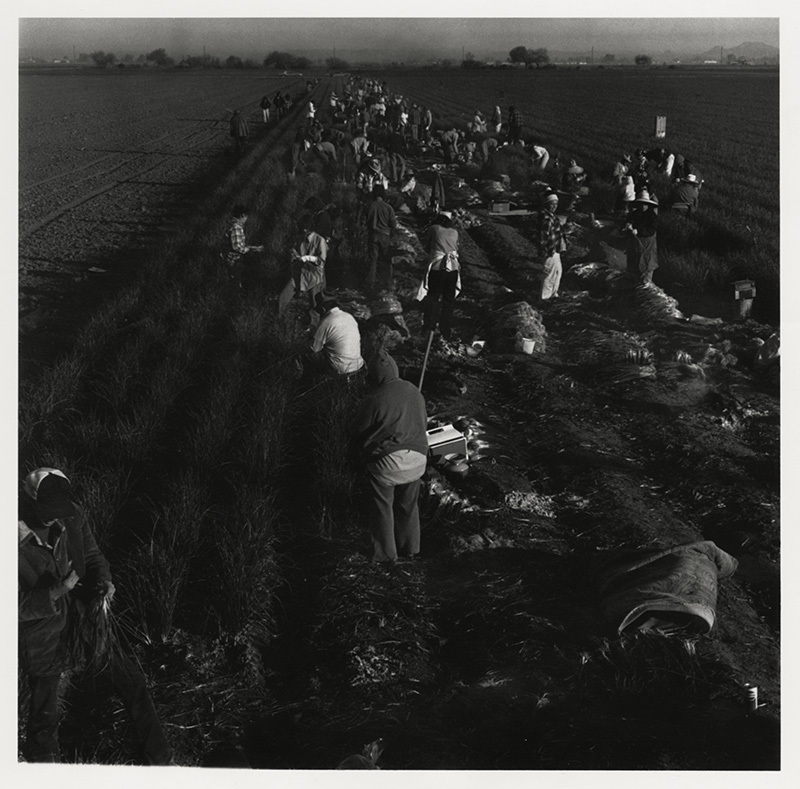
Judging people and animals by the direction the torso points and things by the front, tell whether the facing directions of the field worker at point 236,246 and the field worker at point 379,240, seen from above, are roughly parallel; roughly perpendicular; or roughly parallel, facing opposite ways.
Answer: roughly perpendicular

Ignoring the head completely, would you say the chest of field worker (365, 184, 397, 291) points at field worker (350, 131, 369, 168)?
yes

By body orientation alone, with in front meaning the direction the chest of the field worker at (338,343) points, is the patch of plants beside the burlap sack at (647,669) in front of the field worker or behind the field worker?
behind

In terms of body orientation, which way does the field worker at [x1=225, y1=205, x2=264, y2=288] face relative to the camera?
to the viewer's right

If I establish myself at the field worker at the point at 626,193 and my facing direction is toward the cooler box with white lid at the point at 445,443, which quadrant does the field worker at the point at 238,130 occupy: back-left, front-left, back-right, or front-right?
back-right

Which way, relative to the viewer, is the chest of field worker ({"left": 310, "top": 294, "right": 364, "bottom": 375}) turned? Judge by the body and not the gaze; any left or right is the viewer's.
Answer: facing away from the viewer and to the left of the viewer

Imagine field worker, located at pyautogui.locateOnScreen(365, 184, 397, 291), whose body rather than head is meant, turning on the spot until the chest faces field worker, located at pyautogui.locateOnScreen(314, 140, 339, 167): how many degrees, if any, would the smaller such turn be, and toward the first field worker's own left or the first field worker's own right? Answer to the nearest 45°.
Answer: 0° — they already face them

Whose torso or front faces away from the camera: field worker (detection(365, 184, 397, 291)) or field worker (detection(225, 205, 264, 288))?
field worker (detection(365, 184, 397, 291))

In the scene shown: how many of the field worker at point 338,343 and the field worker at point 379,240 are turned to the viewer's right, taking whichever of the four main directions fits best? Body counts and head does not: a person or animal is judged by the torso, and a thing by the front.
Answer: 0

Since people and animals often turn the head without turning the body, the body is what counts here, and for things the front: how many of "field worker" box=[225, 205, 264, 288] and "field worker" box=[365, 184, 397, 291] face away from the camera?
1

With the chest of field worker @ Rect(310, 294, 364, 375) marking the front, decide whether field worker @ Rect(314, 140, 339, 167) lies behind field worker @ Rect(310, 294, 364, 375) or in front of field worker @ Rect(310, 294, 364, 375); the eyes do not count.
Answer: in front

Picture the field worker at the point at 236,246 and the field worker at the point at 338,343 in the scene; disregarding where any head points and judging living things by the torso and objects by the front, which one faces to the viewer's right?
the field worker at the point at 236,246

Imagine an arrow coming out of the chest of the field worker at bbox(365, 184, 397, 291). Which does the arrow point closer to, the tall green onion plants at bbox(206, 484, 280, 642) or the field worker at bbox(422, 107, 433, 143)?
the field worker

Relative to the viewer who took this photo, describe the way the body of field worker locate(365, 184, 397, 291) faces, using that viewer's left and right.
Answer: facing away from the viewer

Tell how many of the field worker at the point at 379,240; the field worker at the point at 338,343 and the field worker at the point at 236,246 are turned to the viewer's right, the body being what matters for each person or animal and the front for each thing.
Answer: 1

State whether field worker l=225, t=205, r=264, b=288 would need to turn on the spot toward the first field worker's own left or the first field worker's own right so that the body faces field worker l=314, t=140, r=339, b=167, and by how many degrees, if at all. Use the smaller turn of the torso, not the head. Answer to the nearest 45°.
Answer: approximately 90° to the first field worker's own left

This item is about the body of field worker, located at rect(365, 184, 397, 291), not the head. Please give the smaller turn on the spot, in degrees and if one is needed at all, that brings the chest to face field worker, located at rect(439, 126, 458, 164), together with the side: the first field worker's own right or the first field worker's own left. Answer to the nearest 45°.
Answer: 0° — they already face them
